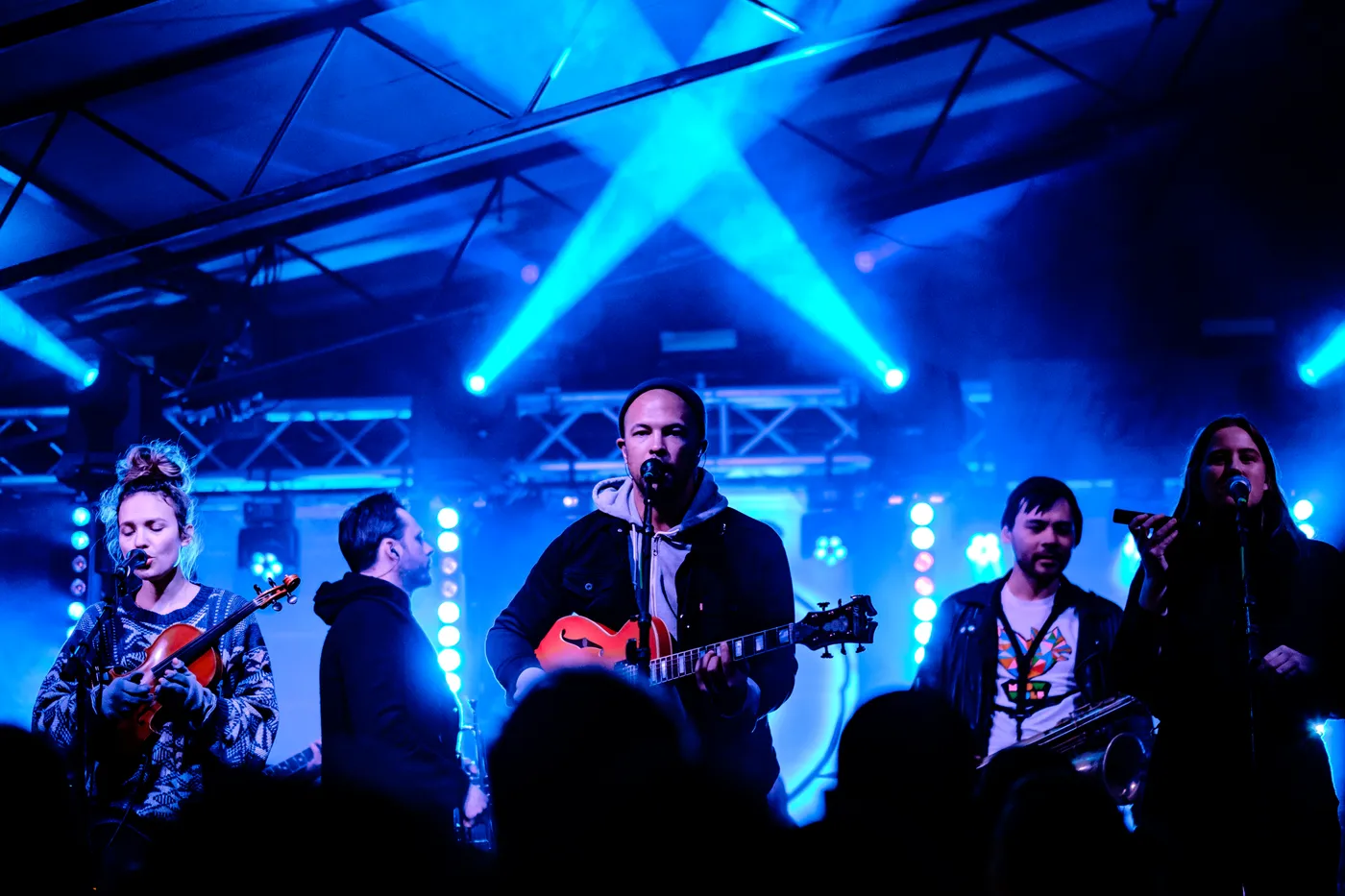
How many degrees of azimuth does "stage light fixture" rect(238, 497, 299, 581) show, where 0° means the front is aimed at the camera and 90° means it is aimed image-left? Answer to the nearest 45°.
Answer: approximately 0°

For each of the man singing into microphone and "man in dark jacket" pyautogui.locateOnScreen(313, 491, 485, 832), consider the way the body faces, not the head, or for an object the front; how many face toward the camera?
1

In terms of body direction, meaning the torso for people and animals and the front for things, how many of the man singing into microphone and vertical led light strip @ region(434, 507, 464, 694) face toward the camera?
2

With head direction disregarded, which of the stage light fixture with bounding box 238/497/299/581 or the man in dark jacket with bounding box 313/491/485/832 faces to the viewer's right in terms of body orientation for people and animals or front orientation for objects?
the man in dark jacket

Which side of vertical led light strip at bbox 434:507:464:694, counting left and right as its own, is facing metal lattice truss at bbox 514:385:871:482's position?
left

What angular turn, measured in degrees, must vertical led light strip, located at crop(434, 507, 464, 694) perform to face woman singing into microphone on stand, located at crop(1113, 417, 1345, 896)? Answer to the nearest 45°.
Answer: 0° — it already faces them

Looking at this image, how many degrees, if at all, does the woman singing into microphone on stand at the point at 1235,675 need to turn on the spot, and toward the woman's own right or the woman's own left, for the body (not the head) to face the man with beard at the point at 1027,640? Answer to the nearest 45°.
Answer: approximately 135° to the woman's own right
